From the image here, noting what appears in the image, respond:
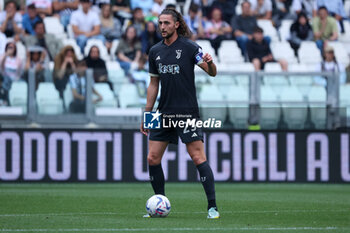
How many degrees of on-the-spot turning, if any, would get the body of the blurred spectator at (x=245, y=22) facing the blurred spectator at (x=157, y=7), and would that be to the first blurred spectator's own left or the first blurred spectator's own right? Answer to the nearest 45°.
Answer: approximately 90° to the first blurred spectator's own right

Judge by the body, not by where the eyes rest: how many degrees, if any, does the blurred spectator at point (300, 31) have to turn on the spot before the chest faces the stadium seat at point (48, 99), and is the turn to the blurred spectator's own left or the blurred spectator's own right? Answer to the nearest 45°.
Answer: approximately 45° to the blurred spectator's own right

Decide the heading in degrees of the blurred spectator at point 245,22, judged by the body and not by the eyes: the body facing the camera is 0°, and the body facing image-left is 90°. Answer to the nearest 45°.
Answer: approximately 0°

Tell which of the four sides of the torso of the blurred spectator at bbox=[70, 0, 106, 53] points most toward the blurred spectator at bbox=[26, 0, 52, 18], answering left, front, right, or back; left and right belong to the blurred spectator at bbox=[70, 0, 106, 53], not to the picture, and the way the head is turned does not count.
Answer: right

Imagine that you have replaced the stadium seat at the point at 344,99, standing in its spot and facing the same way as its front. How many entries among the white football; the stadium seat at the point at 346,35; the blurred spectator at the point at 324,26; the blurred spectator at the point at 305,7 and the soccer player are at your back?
3

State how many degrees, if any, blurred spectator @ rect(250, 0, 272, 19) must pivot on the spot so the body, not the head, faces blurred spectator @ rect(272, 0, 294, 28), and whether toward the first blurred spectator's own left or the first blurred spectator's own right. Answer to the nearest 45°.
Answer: approximately 135° to the first blurred spectator's own left

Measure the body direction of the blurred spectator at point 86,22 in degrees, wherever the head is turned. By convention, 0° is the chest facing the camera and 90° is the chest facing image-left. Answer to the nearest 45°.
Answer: approximately 0°

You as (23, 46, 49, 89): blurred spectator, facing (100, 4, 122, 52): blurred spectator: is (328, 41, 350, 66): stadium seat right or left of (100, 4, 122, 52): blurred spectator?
right

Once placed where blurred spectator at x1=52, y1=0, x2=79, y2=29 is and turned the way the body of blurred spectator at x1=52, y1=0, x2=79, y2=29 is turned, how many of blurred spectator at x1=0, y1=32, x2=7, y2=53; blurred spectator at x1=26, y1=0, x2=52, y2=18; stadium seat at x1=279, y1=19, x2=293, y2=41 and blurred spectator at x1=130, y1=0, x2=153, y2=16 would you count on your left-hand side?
2

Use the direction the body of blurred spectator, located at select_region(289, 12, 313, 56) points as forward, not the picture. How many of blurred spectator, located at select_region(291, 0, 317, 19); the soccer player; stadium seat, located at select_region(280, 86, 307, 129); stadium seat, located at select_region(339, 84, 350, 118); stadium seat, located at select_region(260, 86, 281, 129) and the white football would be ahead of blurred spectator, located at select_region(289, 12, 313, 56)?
5

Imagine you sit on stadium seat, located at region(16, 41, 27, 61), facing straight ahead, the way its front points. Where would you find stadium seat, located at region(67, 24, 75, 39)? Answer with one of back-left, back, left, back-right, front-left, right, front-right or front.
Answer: back-left
